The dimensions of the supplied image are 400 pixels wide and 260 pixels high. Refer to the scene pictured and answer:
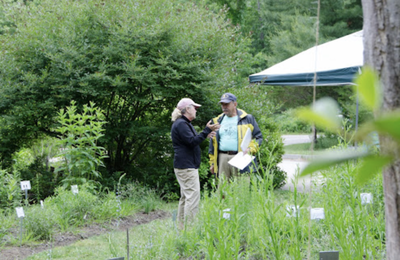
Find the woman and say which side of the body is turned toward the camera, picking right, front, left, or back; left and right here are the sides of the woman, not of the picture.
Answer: right

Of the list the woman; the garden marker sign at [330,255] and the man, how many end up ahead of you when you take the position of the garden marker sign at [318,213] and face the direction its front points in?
1

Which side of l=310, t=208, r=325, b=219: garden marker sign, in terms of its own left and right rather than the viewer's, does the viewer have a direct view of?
front

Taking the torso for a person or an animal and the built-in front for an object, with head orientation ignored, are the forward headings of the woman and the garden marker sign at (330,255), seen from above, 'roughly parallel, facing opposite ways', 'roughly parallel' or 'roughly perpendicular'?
roughly perpendicular

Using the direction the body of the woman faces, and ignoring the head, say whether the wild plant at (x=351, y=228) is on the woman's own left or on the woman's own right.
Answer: on the woman's own right

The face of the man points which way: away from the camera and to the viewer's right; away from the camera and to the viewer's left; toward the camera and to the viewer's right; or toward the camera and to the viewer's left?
toward the camera and to the viewer's left

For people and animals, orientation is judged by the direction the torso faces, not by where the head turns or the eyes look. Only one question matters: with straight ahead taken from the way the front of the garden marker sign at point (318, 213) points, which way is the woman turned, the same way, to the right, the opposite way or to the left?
to the left

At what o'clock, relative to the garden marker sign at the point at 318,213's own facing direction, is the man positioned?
The man is roughly at 5 o'clock from the garden marker sign.

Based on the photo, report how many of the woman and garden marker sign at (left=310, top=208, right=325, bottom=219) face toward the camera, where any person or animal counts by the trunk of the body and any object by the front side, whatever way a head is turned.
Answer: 1

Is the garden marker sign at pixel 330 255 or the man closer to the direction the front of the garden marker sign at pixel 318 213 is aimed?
the garden marker sign

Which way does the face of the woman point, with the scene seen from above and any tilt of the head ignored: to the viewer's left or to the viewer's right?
to the viewer's right
